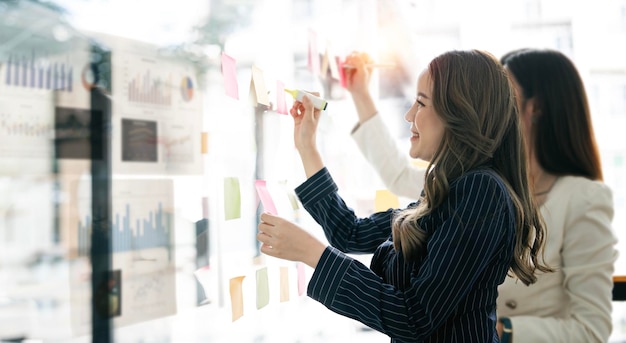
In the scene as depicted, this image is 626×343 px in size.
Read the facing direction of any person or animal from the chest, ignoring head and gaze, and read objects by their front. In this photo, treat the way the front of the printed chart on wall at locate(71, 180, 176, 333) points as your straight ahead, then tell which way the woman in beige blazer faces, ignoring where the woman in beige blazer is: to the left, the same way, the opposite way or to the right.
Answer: the opposite way

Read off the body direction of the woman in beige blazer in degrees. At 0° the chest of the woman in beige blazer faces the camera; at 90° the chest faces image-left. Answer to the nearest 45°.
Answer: approximately 90°

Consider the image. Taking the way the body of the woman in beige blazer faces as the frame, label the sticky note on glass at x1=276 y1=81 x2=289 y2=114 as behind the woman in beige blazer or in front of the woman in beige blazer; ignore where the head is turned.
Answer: in front

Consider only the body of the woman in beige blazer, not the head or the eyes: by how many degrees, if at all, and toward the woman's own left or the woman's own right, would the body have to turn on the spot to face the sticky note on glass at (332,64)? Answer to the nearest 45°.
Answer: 0° — they already face it

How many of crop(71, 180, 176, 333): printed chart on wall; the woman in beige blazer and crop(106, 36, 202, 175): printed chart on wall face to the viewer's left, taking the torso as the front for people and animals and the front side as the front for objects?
1

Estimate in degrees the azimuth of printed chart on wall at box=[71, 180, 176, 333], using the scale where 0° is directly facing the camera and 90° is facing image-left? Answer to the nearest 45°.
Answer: approximately 315°

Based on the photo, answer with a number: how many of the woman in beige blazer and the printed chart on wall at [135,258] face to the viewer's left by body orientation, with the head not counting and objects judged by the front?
1

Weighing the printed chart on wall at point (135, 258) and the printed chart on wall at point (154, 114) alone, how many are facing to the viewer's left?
0

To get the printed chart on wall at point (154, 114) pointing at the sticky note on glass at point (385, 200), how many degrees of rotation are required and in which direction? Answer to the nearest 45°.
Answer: approximately 90° to its left

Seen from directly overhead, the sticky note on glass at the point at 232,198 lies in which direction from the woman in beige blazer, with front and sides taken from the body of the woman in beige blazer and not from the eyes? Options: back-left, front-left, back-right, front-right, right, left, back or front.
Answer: front-left

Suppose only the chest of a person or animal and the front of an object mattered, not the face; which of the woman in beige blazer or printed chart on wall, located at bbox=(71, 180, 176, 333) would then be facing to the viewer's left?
the woman in beige blazer
